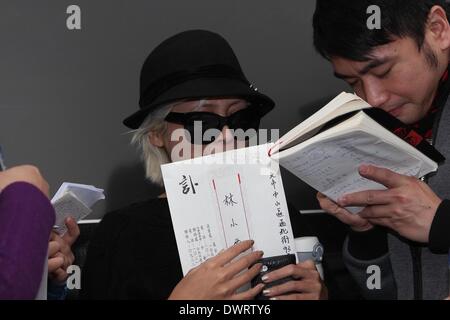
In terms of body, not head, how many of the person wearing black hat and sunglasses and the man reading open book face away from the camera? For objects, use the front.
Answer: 0

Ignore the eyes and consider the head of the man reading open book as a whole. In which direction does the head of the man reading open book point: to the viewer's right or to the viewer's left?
to the viewer's left

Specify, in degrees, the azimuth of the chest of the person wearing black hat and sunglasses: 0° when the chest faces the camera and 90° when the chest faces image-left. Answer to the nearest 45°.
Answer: approximately 315°

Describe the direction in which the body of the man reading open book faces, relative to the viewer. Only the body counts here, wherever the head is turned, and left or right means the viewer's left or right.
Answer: facing the viewer and to the left of the viewer
